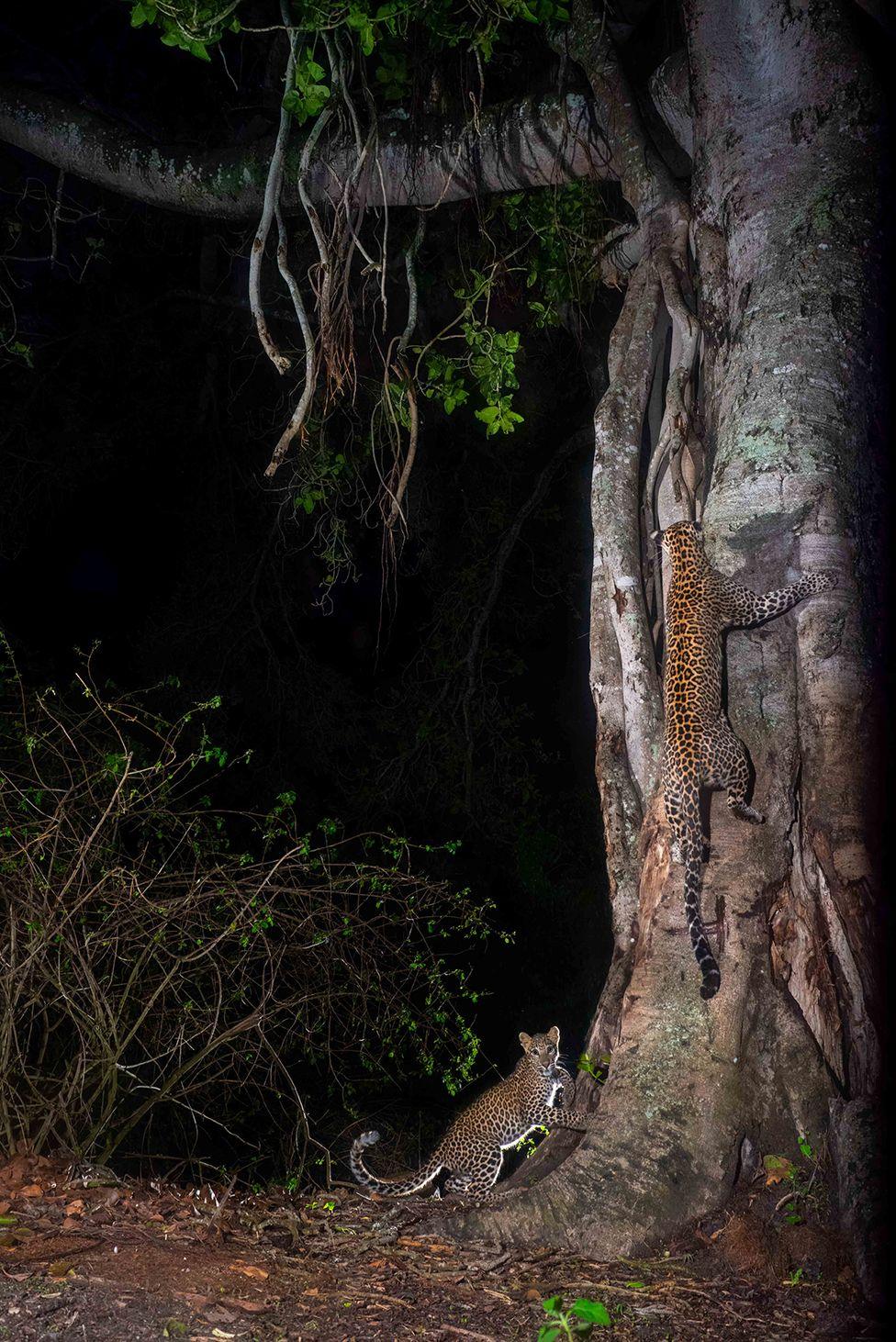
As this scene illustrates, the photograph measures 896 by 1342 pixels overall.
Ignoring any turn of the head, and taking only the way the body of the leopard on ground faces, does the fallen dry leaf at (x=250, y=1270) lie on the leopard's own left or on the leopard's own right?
on the leopard's own right

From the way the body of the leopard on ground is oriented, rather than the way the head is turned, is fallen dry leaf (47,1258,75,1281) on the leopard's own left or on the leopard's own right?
on the leopard's own right

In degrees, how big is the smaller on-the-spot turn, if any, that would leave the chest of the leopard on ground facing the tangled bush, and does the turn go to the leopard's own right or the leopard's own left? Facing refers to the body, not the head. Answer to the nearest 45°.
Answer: approximately 135° to the leopard's own right

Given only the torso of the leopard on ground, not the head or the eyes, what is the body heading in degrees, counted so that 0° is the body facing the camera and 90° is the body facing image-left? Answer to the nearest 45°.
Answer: approximately 270°

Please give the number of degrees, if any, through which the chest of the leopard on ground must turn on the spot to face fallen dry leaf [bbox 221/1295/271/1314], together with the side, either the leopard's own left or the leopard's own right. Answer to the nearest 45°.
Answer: approximately 90° to the leopard's own right

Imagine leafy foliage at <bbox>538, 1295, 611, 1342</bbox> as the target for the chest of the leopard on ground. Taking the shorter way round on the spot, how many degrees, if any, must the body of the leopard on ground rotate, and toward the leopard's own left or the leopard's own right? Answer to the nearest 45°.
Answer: approximately 90° to the leopard's own right

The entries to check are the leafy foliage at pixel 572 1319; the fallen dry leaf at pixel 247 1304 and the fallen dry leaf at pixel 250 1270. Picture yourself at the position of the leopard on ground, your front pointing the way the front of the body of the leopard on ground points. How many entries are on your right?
3
